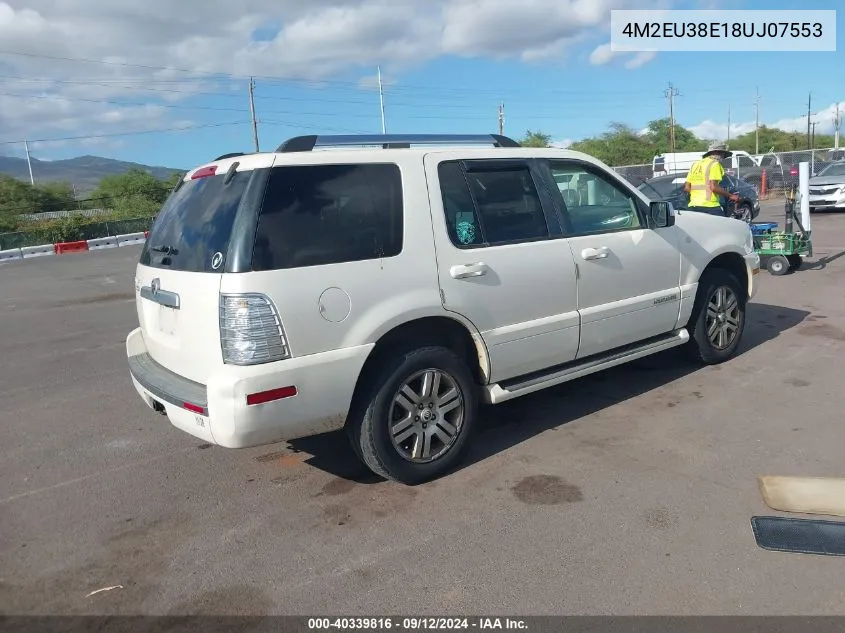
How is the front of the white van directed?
to the viewer's right

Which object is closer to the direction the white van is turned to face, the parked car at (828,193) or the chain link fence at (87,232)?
the parked car

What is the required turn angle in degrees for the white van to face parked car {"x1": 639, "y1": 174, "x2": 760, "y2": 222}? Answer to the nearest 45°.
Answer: approximately 90° to its right

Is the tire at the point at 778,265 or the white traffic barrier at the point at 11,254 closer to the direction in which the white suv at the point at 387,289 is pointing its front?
the tire

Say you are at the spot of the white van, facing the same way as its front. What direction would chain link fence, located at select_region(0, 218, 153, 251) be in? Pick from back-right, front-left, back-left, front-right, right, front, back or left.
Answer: back-right

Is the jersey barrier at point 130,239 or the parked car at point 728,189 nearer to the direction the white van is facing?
the parked car

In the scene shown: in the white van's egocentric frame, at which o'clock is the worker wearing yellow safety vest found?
The worker wearing yellow safety vest is roughly at 3 o'clock from the white van.

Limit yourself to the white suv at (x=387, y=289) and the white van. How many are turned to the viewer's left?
0

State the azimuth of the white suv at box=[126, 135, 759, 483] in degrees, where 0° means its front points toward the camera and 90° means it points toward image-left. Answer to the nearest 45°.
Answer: approximately 225°

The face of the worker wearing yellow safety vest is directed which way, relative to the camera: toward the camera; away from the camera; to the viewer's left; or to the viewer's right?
to the viewer's right

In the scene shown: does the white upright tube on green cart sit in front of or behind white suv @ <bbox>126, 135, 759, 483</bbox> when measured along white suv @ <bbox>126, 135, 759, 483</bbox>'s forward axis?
in front

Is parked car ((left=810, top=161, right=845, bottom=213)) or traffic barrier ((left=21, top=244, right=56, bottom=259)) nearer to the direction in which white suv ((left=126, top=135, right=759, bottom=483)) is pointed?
the parked car

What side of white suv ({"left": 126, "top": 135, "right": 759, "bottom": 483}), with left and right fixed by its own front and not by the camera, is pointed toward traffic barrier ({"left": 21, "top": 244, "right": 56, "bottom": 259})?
left

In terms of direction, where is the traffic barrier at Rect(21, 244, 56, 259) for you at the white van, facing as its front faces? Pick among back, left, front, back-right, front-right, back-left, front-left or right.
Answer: back-right

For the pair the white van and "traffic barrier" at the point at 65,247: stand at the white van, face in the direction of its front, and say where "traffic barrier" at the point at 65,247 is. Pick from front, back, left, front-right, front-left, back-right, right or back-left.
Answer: back-right
